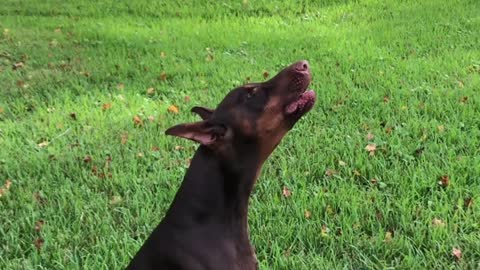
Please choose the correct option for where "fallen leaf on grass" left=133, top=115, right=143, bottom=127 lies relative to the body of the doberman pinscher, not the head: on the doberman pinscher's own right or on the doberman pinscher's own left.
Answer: on the doberman pinscher's own left

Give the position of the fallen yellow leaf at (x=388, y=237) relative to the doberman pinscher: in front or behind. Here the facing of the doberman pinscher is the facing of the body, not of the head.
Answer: in front

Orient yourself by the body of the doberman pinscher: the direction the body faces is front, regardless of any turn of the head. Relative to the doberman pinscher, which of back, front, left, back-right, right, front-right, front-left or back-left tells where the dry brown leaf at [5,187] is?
back-left

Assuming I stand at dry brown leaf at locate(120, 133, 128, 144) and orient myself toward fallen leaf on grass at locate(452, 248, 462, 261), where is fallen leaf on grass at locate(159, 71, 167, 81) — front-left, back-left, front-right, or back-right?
back-left

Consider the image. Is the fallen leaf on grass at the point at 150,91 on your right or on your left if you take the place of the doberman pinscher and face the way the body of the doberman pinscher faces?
on your left

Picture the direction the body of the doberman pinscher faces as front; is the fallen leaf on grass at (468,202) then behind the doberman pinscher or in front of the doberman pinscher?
in front

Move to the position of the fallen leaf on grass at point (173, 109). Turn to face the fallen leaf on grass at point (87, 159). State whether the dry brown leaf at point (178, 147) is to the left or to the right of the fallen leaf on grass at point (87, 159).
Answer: left

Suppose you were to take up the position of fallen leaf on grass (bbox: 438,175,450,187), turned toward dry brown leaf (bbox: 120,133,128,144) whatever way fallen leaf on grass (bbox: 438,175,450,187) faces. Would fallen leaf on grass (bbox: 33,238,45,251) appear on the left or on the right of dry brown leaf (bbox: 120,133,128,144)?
left

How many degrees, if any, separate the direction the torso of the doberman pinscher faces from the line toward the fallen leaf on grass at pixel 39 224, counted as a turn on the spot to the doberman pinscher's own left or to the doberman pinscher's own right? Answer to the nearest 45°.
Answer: approximately 135° to the doberman pinscher's own left

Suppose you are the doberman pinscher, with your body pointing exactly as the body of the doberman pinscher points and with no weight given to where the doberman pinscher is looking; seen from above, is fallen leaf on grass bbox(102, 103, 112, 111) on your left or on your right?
on your left
